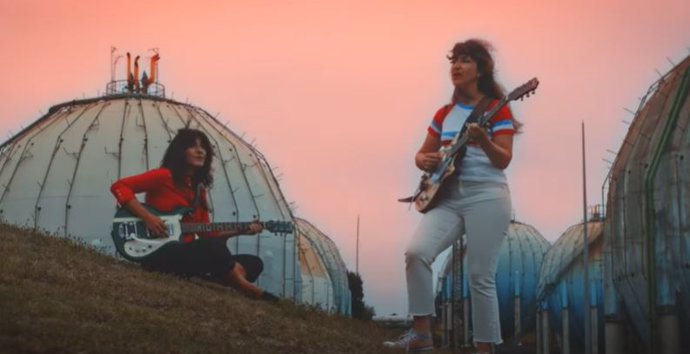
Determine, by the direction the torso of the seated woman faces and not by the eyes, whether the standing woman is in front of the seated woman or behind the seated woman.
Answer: in front

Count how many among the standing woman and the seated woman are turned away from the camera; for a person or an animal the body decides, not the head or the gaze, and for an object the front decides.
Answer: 0

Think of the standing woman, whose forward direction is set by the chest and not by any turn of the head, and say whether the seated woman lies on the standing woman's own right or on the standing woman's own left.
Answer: on the standing woman's own right

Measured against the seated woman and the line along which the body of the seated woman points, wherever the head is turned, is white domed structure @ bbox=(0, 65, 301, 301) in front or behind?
behind

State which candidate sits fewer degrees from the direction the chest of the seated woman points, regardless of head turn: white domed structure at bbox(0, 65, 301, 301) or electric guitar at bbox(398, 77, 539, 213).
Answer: the electric guitar

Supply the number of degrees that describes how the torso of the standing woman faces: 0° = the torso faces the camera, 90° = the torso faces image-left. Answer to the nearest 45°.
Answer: approximately 45°

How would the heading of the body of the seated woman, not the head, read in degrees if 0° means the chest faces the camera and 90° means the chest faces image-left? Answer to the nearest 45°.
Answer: approximately 315°

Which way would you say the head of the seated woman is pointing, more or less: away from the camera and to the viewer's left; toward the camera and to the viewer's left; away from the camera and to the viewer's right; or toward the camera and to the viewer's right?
toward the camera and to the viewer's right
